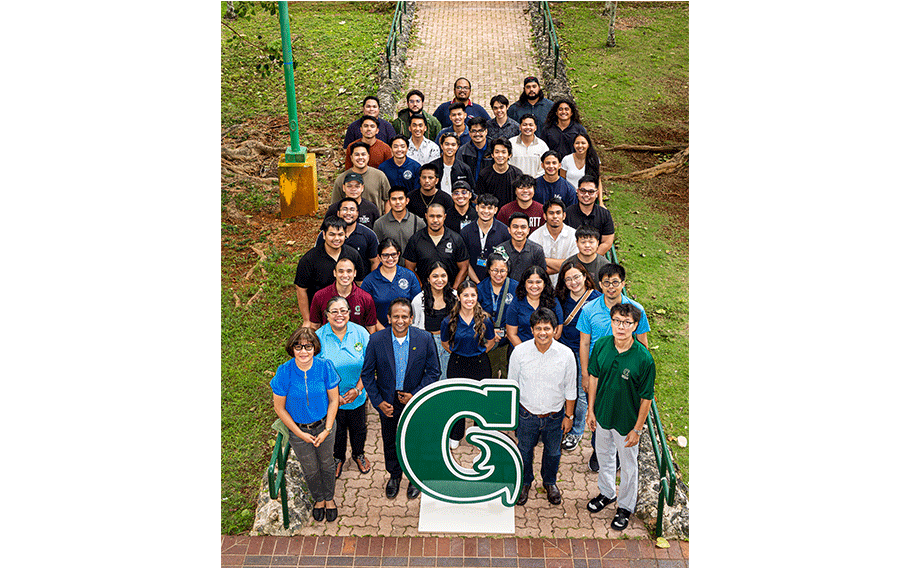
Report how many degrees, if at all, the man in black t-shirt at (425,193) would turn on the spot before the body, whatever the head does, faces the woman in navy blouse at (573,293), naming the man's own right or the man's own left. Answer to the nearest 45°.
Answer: approximately 45° to the man's own left

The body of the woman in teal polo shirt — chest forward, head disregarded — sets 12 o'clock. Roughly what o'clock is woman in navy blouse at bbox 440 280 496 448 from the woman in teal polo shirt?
The woman in navy blouse is roughly at 9 o'clock from the woman in teal polo shirt.

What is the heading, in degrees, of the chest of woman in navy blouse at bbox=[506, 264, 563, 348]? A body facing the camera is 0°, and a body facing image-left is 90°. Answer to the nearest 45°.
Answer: approximately 0°

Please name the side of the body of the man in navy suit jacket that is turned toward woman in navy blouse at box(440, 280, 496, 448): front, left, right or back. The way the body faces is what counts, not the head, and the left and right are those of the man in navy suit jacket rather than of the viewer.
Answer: left

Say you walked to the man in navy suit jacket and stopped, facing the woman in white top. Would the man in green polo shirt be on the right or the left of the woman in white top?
right
